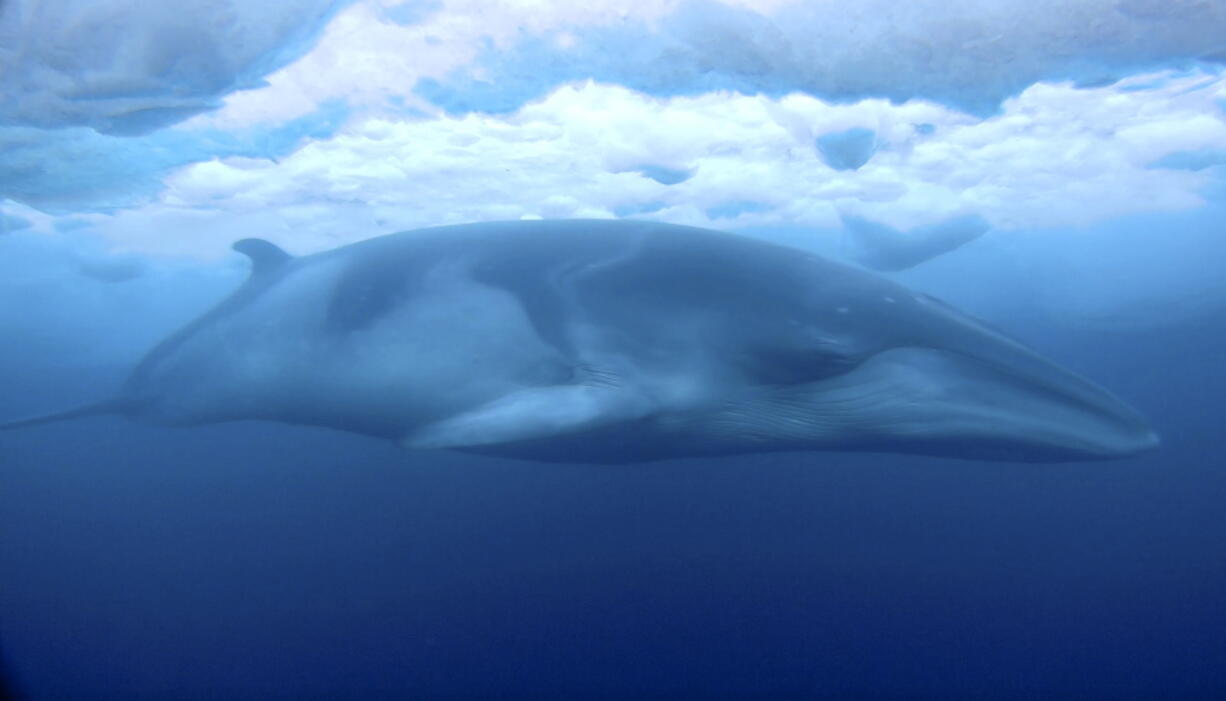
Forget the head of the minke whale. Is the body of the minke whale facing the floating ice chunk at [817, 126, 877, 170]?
no

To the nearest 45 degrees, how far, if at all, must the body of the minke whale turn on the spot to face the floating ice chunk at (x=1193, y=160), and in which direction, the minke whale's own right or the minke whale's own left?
approximately 45° to the minke whale's own left

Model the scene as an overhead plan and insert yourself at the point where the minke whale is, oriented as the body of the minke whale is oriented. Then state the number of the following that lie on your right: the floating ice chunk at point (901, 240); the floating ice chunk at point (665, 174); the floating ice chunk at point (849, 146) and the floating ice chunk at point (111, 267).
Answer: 0

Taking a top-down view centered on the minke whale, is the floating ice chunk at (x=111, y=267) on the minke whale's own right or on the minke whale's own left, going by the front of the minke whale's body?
on the minke whale's own left

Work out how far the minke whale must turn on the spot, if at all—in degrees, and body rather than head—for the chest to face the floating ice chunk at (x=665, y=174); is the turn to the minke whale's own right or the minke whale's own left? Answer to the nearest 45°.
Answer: approximately 90° to the minke whale's own left

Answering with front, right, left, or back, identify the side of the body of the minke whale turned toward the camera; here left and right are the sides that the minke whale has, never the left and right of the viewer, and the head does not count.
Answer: right

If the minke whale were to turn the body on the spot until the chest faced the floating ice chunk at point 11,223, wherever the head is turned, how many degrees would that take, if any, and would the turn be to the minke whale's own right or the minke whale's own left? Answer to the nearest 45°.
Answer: approximately 135° to the minke whale's own left
